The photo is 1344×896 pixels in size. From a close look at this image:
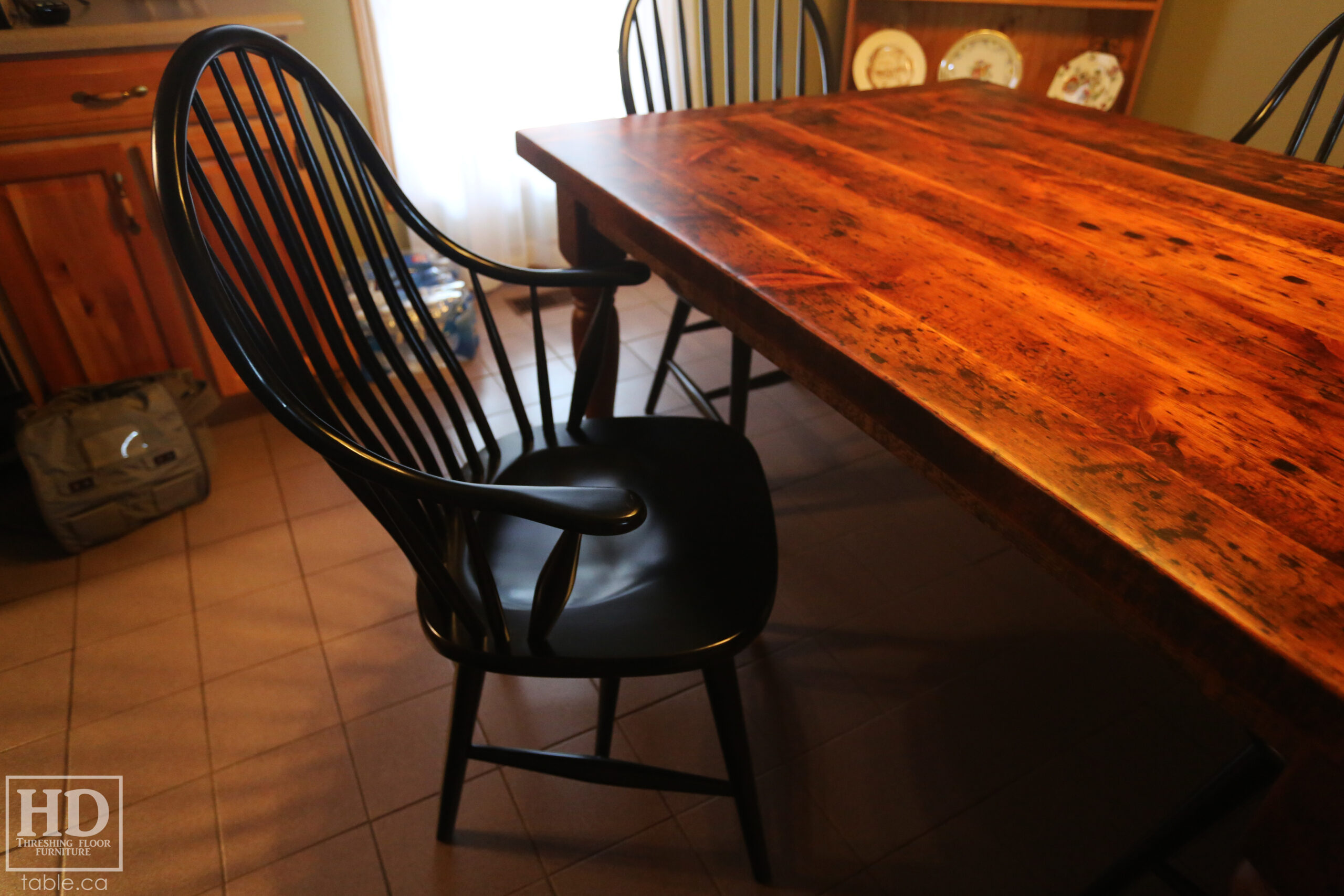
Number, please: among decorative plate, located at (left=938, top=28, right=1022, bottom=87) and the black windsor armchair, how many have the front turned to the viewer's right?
1

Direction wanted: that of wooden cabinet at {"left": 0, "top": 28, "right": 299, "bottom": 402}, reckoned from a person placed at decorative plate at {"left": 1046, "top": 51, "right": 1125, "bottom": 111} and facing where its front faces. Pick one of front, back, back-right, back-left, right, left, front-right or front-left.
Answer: front-right

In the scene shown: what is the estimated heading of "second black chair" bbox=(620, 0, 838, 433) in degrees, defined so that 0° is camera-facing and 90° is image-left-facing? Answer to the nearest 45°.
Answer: approximately 315°

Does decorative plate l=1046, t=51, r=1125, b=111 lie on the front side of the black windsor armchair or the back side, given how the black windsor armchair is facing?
on the front side

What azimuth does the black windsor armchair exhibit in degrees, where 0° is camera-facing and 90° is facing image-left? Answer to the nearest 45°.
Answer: approximately 270°

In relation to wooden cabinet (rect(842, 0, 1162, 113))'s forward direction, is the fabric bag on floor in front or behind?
in front

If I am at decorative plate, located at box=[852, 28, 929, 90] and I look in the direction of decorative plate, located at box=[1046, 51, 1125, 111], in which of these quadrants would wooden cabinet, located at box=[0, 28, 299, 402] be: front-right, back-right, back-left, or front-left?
back-right

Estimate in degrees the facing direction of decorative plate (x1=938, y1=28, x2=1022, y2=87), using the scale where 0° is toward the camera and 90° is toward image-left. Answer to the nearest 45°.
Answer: approximately 0°

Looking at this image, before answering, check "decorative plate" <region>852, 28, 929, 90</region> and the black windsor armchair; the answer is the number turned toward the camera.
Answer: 1

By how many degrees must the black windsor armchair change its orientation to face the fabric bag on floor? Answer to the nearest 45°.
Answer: approximately 135° to its left
